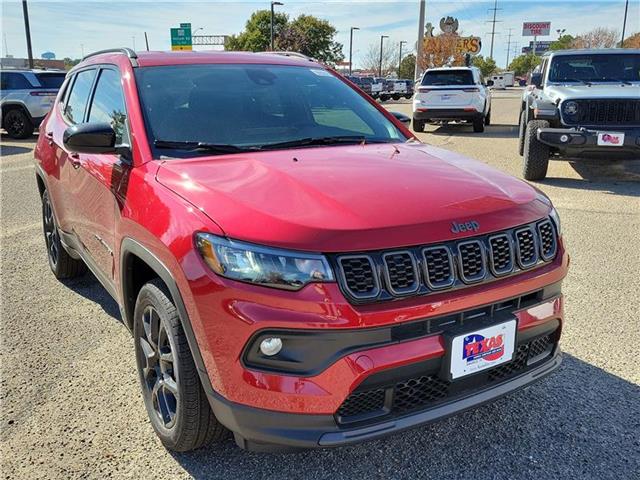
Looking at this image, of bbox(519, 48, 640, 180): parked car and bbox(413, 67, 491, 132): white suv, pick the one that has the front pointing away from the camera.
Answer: the white suv

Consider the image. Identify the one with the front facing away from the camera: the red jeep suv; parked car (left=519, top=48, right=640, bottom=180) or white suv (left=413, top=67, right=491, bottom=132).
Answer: the white suv

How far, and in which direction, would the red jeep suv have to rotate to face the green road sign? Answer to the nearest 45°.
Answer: approximately 135° to its left

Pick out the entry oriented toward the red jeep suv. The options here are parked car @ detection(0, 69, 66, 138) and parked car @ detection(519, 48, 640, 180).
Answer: parked car @ detection(519, 48, 640, 180)

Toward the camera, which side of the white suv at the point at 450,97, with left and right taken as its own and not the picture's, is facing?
back

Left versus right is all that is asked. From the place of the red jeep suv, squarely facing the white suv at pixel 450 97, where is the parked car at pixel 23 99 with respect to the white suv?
left

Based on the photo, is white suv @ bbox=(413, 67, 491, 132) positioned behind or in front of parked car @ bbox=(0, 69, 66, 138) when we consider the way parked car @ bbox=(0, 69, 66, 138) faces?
behind

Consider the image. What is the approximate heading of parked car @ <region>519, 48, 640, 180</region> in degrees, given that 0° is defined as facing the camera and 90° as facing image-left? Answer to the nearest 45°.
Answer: approximately 0°

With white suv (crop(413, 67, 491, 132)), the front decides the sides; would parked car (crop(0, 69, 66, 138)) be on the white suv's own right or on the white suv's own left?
on the white suv's own left

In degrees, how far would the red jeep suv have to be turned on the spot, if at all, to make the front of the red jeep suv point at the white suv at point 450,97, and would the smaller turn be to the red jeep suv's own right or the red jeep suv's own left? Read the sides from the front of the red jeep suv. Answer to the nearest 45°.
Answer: approximately 135° to the red jeep suv's own left

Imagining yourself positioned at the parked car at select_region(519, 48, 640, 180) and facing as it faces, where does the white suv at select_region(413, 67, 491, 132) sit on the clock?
The white suv is roughly at 5 o'clock from the parked car.
